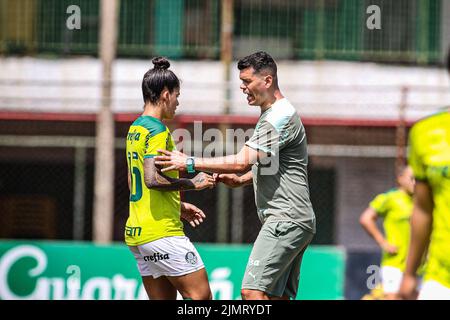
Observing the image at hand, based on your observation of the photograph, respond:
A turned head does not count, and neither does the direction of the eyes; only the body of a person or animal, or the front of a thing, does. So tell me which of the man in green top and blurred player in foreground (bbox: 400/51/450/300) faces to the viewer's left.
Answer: the man in green top

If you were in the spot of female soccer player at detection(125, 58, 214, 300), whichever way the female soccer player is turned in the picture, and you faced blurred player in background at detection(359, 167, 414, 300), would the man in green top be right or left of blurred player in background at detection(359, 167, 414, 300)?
right

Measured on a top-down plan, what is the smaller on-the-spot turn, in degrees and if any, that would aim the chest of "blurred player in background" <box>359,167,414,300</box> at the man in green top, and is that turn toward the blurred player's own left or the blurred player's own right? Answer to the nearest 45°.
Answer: approximately 45° to the blurred player's own right

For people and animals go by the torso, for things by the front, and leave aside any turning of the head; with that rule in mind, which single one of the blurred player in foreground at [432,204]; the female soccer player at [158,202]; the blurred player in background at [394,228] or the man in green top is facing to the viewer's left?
the man in green top

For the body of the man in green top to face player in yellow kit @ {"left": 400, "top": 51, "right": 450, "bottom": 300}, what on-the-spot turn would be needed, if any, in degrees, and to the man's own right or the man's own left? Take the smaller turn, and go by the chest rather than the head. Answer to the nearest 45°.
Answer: approximately 90° to the man's own left

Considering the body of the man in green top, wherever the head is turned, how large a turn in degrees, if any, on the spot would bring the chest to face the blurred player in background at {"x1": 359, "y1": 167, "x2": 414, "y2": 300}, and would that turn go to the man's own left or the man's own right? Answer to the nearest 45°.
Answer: approximately 90° to the man's own right

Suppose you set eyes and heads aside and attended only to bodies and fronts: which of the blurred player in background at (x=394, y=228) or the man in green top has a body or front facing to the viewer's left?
the man in green top

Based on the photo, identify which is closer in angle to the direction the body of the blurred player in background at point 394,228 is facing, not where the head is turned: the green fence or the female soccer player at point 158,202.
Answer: the female soccer player

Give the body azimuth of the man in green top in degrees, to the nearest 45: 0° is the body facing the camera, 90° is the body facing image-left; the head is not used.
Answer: approximately 90°
